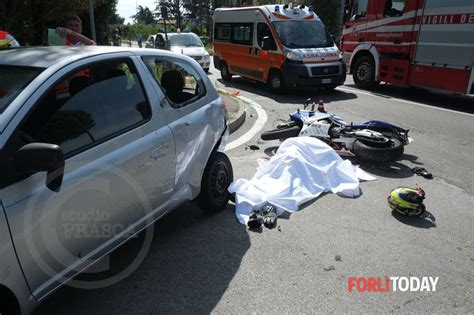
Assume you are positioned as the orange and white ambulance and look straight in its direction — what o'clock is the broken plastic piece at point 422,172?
The broken plastic piece is roughly at 1 o'clock from the orange and white ambulance.

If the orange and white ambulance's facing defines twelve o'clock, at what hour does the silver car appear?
The silver car is roughly at 2 o'clock from the orange and white ambulance.

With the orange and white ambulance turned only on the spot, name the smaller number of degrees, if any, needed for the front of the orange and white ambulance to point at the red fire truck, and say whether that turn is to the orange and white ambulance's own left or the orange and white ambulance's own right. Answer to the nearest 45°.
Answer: approximately 45° to the orange and white ambulance's own left

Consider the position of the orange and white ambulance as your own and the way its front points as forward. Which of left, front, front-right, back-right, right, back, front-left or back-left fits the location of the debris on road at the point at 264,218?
front-right

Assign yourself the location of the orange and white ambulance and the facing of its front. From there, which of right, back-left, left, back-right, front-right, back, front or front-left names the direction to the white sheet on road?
front-right

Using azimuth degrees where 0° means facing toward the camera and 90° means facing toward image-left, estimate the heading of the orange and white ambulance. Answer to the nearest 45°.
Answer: approximately 315°
